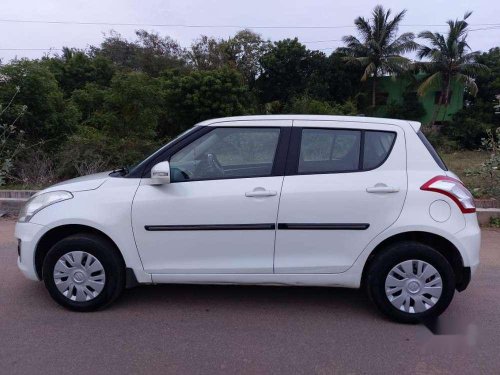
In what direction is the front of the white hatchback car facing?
to the viewer's left

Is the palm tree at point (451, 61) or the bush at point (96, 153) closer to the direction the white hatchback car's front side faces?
the bush

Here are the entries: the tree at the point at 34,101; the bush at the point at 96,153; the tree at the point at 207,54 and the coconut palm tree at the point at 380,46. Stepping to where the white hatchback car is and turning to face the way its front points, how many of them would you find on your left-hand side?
0

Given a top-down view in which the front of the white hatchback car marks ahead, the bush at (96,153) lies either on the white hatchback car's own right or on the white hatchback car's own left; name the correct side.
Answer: on the white hatchback car's own right

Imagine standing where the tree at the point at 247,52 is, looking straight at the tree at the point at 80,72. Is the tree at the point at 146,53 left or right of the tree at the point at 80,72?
right

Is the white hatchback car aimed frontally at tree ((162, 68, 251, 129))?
no

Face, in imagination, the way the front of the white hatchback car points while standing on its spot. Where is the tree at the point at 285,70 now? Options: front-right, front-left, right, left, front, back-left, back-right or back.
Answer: right

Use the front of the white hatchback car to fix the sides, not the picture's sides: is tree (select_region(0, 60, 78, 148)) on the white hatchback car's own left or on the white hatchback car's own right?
on the white hatchback car's own right

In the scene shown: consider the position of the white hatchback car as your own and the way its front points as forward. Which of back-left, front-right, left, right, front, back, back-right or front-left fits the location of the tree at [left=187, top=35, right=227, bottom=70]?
right

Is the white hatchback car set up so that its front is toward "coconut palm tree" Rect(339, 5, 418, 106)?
no

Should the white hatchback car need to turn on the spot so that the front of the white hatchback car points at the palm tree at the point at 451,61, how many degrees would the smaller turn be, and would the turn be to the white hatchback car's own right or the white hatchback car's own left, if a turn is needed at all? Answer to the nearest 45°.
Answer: approximately 135° to the white hatchback car's own right

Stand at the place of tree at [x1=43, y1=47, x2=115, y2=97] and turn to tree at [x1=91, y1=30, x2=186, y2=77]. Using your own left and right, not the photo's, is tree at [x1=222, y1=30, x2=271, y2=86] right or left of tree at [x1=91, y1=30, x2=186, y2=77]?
right
